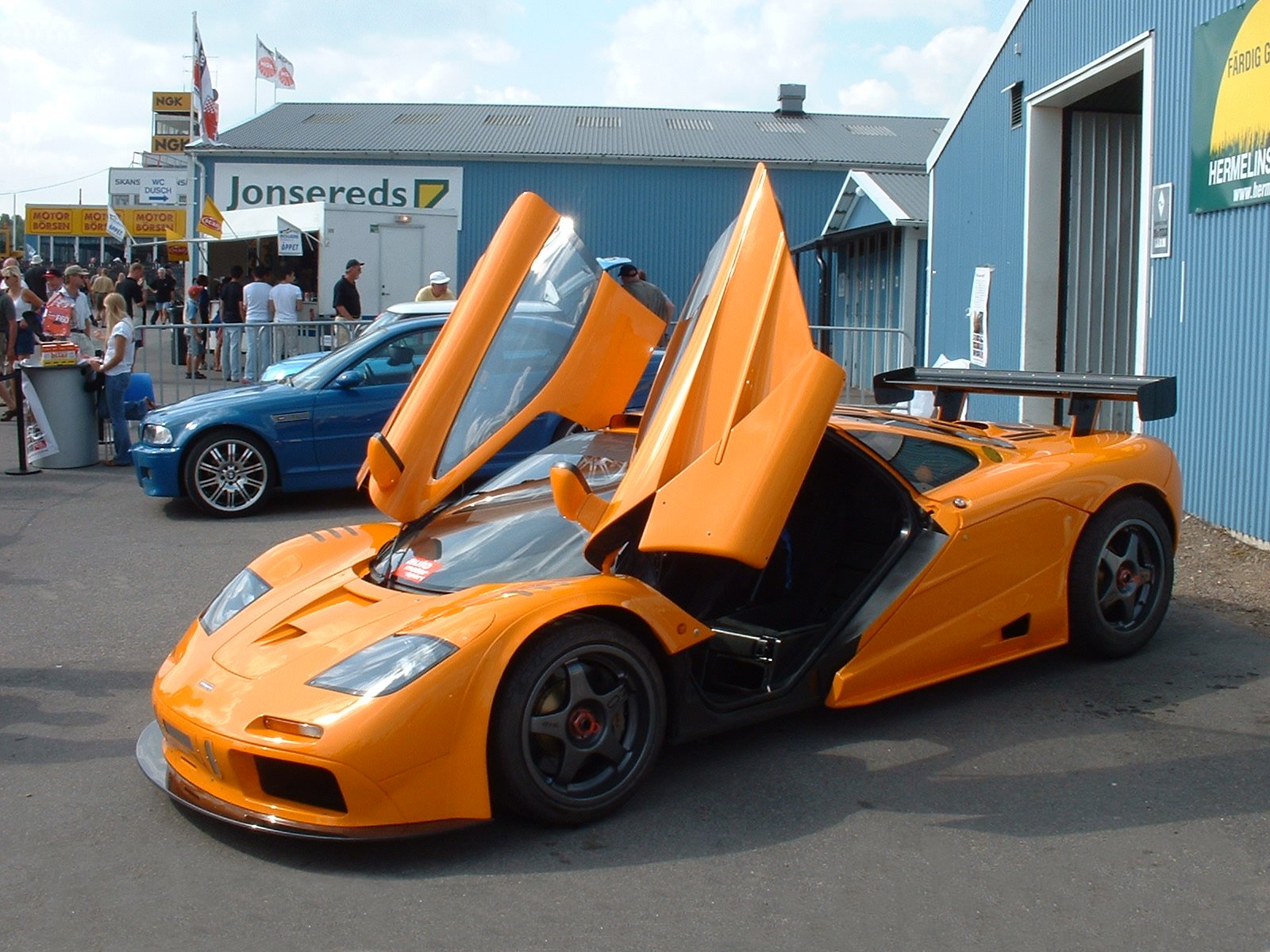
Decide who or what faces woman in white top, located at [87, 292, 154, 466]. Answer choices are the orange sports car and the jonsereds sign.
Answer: the jonsereds sign

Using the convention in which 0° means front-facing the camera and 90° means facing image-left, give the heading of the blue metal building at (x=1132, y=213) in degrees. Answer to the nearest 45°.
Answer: approximately 45°

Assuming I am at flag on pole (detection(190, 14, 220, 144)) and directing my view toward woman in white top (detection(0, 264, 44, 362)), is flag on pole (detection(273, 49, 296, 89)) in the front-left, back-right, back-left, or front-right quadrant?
back-left

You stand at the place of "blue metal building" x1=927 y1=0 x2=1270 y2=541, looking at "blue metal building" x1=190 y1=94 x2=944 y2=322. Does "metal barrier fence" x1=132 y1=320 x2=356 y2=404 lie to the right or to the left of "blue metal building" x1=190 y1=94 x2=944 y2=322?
left

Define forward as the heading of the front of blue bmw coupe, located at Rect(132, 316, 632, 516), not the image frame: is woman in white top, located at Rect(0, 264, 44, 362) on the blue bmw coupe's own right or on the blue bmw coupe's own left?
on the blue bmw coupe's own right

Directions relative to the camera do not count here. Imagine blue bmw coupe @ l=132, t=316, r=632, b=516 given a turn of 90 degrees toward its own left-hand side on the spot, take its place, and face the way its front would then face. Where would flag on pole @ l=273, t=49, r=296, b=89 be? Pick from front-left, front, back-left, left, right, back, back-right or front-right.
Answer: back

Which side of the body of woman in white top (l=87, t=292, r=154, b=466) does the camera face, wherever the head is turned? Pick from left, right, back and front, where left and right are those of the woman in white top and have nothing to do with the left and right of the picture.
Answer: left

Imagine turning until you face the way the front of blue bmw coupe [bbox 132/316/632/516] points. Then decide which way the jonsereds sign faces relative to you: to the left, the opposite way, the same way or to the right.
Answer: to the left

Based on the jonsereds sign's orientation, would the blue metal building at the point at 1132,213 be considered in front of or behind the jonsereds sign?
in front

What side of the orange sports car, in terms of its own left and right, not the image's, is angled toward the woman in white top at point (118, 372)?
right
